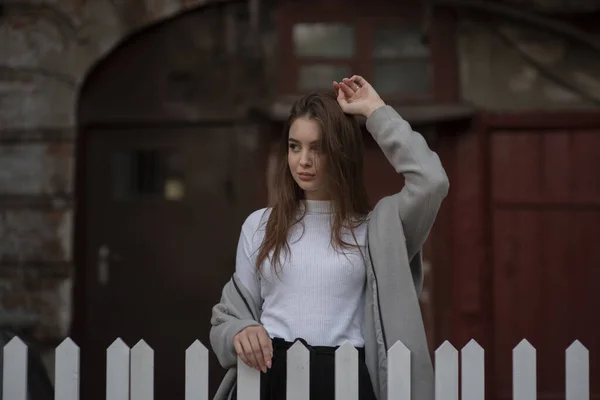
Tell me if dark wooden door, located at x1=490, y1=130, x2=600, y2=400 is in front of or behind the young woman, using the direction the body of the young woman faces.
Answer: behind

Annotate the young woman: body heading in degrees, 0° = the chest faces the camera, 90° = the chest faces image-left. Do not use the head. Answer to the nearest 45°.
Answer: approximately 0°
